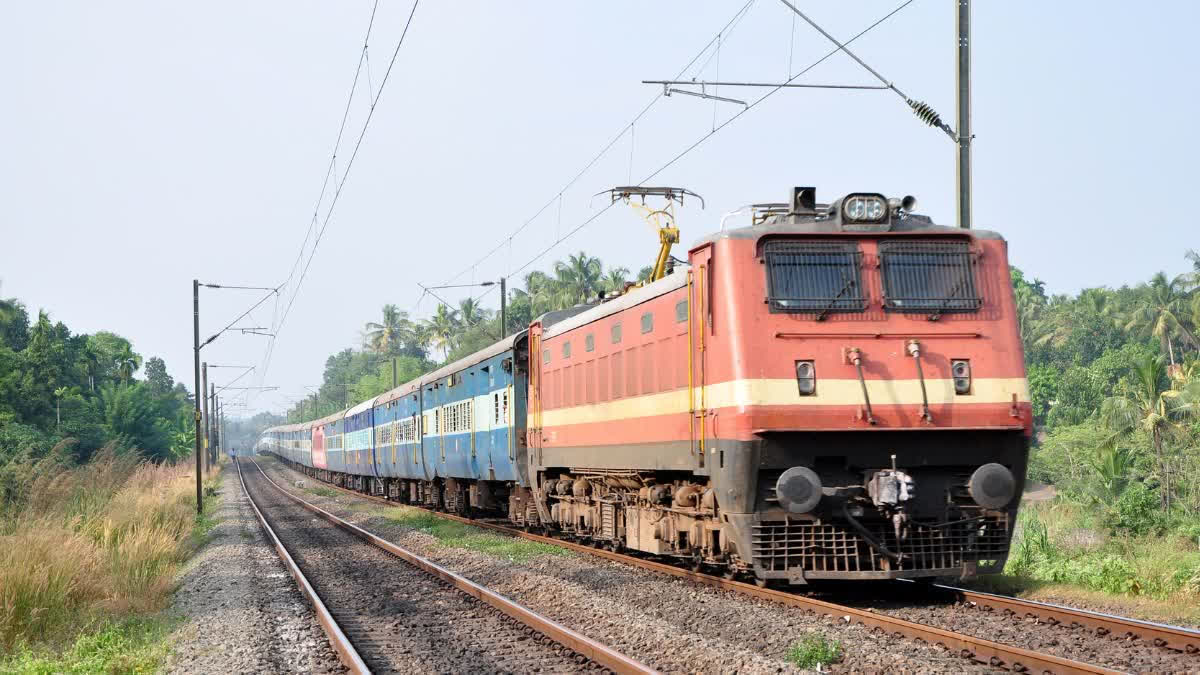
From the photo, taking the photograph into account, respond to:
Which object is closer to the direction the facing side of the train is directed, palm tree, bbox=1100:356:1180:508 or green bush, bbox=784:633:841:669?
the green bush

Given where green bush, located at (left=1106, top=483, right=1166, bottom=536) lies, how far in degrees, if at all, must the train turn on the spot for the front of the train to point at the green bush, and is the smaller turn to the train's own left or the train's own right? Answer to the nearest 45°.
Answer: approximately 90° to the train's own left

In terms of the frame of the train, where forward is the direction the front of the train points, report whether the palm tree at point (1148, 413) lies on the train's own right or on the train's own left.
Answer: on the train's own left

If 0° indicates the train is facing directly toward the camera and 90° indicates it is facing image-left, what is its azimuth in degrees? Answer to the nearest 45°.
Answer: approximately 315°

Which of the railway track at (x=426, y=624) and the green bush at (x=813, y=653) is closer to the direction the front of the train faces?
the green bush
